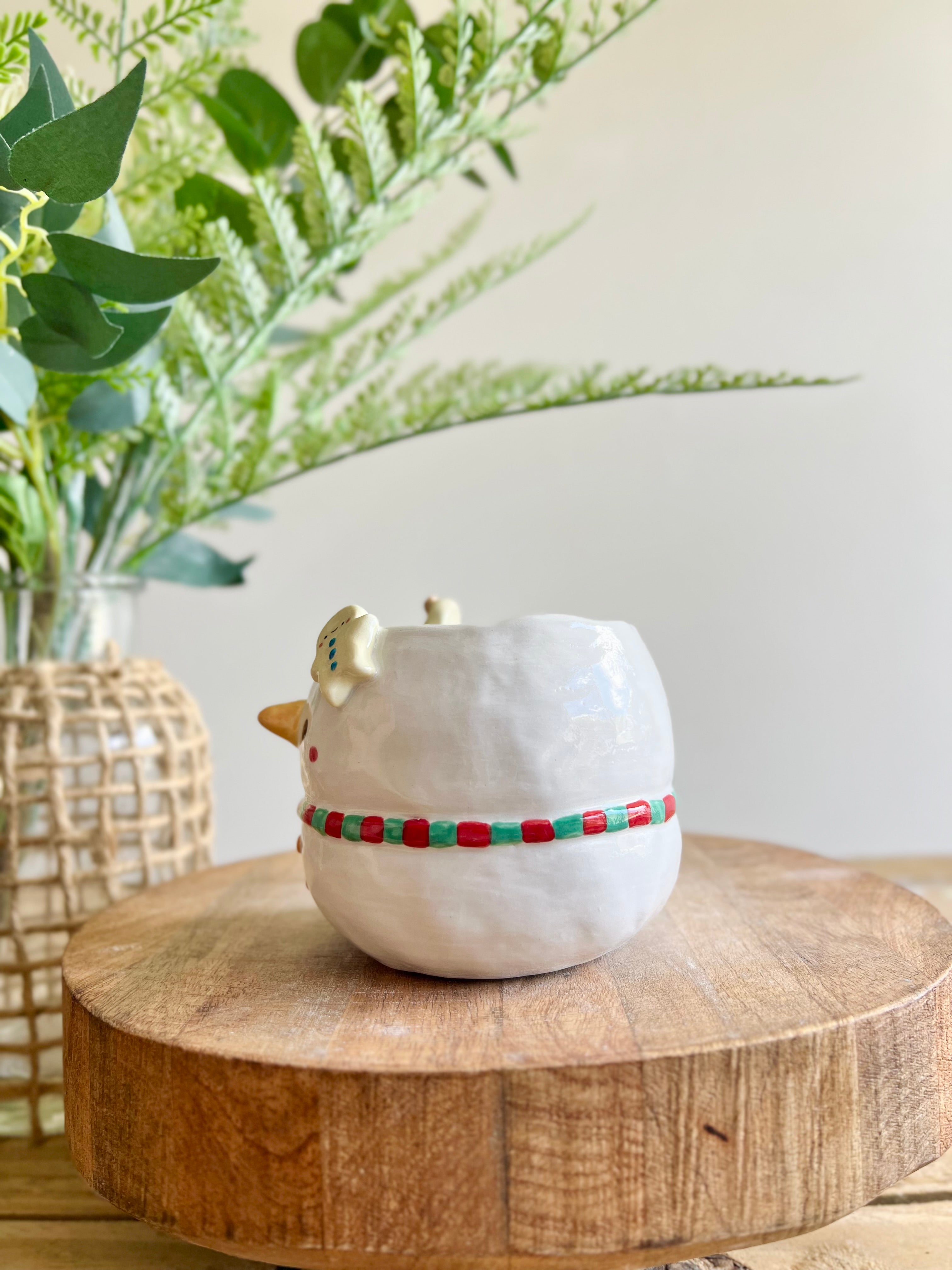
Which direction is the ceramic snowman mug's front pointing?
to the viewer's left
